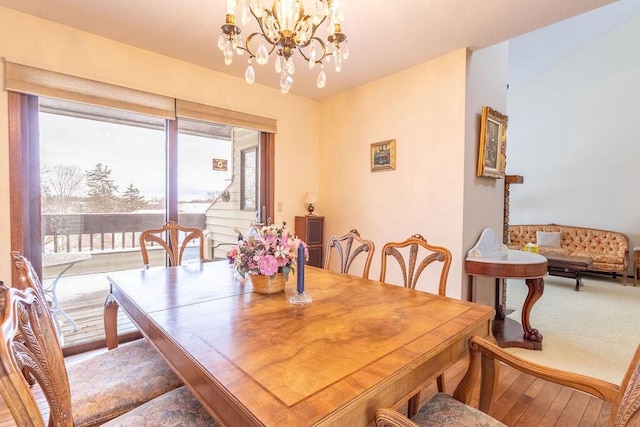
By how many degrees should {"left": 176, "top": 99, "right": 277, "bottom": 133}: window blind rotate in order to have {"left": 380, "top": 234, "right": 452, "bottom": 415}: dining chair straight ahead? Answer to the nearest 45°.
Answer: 0° — it already faces it

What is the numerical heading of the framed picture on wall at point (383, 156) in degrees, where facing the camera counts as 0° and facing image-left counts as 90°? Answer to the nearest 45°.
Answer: approximately 45°

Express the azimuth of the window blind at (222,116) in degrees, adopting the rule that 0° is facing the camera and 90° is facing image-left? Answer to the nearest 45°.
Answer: approximately 315°

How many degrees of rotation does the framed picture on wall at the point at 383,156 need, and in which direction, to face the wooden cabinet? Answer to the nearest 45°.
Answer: approximately 90° to its right

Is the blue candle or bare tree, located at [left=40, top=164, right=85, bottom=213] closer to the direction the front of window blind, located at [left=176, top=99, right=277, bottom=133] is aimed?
the blue candle
